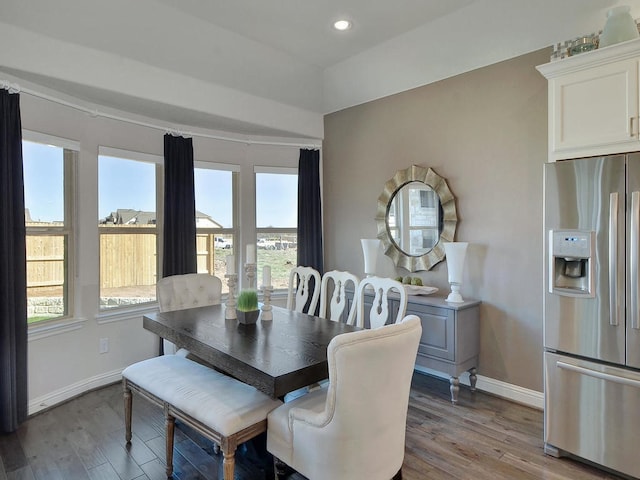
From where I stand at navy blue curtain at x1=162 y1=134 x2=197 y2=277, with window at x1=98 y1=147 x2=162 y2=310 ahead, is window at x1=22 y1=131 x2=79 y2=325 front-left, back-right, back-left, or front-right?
front-left

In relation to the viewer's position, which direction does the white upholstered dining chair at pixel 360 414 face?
facing away from the viewer and to the left of the viewer

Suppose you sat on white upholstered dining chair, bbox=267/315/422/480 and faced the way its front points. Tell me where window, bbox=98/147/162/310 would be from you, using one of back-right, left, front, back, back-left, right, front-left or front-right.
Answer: front

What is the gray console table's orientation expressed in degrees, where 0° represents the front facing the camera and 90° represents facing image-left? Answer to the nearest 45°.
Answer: approximately 45°

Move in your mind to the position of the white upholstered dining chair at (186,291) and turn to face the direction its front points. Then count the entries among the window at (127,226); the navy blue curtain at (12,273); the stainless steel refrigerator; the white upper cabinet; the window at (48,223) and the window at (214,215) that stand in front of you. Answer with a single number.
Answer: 2

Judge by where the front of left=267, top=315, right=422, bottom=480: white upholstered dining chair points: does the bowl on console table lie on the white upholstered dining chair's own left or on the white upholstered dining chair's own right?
on the white upholstered dining chair's own right

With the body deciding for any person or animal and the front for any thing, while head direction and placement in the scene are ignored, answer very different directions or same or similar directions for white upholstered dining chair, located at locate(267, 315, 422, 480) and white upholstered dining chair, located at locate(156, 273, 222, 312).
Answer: very different directions

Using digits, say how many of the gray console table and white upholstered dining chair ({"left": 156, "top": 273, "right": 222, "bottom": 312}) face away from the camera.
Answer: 0

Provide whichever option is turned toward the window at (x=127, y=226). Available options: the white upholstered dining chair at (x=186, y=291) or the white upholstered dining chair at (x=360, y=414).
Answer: the white upholstered dining chair at (x=360, y=414)

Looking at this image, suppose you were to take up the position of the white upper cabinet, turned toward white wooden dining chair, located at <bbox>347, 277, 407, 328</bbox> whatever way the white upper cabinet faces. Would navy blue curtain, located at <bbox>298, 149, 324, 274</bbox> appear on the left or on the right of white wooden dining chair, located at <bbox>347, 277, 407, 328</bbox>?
right

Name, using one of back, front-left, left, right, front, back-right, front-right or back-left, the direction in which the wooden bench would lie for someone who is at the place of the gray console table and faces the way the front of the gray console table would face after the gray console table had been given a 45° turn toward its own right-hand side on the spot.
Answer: front-left

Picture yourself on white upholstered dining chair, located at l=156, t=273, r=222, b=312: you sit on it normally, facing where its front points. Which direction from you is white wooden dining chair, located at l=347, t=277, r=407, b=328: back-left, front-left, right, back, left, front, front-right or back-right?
front

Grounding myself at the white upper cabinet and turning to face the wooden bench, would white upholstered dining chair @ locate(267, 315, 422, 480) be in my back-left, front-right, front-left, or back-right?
front-left

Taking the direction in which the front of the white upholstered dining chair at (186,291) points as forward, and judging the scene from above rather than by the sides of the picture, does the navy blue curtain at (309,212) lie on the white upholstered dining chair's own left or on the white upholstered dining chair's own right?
on the white upholstered dining chair's own left

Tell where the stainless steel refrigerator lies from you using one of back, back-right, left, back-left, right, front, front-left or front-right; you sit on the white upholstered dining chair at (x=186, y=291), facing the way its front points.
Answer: front

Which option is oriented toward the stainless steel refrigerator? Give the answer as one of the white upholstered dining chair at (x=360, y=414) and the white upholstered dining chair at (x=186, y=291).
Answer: the white upholstered dining chair at (x=186, y=291)

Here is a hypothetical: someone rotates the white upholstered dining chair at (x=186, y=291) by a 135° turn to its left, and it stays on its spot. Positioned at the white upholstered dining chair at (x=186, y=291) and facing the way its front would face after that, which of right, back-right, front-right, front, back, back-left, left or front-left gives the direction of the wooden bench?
back

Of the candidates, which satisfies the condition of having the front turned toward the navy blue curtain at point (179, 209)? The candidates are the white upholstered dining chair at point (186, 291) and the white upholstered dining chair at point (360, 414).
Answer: the white upholstered dining chair at point (360, 414)
